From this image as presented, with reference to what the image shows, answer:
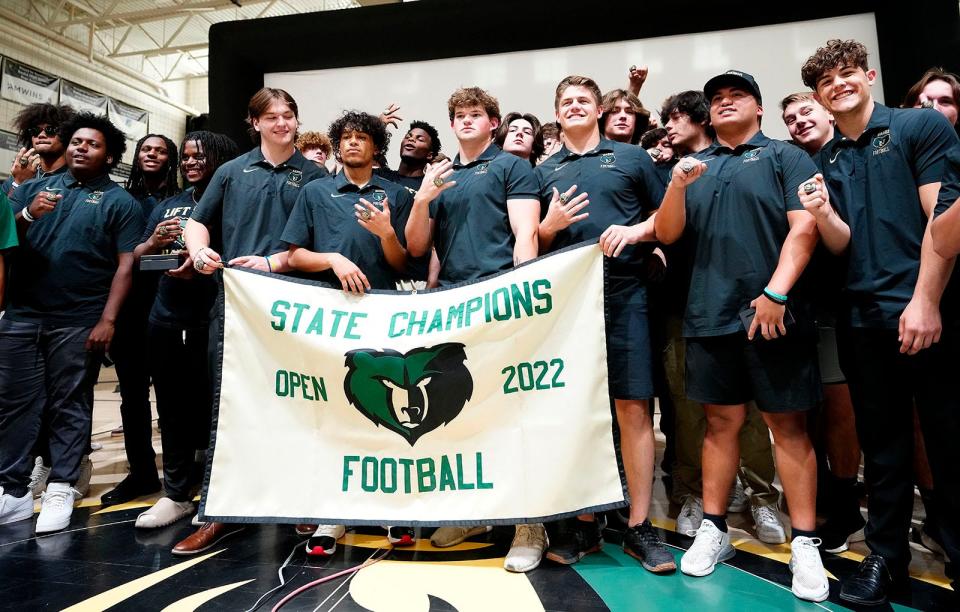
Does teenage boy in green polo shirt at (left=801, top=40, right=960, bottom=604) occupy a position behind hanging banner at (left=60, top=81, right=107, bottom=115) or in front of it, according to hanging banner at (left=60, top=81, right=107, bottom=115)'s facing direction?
in front

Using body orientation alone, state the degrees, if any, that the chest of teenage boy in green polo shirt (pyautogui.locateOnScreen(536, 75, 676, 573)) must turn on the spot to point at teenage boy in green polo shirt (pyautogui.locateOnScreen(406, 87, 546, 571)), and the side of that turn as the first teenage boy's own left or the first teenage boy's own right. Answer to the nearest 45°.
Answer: approximately 90° to the first teenage boy's own right

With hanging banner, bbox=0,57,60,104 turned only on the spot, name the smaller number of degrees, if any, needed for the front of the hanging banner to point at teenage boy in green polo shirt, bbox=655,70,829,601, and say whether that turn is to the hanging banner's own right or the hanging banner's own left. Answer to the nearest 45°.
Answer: approximately 45° to the hanging banner's own right

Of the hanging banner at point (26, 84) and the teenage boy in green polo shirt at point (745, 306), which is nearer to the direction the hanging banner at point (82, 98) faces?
the teenage boy in green polo shirt

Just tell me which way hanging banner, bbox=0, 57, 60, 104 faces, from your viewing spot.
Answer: facing the viewer and to the right of the viewer

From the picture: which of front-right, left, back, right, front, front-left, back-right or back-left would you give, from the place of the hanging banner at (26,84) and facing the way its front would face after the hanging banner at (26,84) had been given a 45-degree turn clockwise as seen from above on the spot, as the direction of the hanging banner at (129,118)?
back-left

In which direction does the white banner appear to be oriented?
toward the camera

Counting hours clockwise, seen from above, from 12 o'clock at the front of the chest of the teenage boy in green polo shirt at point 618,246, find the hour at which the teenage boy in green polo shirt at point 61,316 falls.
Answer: the teenage boy in green polo shirt at point 61,316 is roughly at 3 o'clock from the teenage boy in green polo shirt at point 618,246.

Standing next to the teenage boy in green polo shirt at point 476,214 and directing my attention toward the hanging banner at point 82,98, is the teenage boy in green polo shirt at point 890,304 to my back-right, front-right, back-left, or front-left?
back-right

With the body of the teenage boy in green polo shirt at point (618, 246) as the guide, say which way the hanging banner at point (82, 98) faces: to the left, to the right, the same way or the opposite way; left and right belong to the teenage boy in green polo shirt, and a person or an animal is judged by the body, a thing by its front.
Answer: to the left

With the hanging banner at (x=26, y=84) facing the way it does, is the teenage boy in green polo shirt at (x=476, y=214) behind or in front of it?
in front

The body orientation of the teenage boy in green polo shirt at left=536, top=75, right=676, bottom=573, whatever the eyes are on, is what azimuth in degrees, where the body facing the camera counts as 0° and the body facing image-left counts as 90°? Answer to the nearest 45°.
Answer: approximately 0°

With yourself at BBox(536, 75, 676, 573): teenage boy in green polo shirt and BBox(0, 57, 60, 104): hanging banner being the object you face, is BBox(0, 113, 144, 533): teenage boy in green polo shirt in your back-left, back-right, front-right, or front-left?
front-left
